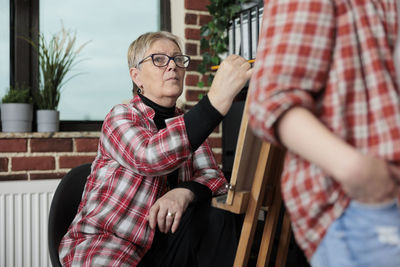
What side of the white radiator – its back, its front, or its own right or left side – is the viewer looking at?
front

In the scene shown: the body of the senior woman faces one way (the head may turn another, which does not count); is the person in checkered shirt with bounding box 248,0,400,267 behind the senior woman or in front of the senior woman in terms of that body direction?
in front

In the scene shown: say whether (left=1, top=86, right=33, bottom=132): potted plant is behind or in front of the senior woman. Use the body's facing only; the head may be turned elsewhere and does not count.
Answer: behind

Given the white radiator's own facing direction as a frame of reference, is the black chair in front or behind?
in front

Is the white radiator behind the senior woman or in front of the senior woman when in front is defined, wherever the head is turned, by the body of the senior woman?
behind

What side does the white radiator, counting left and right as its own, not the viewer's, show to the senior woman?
front

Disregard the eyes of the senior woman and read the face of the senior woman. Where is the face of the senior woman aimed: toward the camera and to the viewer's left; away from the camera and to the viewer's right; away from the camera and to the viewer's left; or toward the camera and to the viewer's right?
toward the camera and to the viewer's right

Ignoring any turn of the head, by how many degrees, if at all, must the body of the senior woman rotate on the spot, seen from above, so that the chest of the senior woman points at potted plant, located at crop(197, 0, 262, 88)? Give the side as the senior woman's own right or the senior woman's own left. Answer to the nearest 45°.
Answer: approximately 135° to the senior woman's own left
